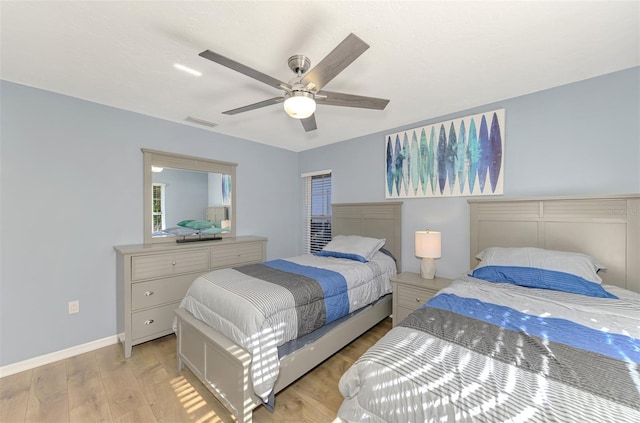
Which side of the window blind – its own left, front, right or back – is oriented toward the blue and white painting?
left

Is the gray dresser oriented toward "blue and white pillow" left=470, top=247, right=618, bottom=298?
yes

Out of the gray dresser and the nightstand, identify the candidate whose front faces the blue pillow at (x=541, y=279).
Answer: the gray dresser

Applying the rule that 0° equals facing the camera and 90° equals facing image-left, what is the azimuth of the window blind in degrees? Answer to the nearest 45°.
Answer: approximately 45°

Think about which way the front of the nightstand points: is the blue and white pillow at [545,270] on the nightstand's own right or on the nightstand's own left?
on the nightstand's own left

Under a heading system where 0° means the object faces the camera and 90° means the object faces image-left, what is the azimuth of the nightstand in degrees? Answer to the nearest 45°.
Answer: approximately 45°
